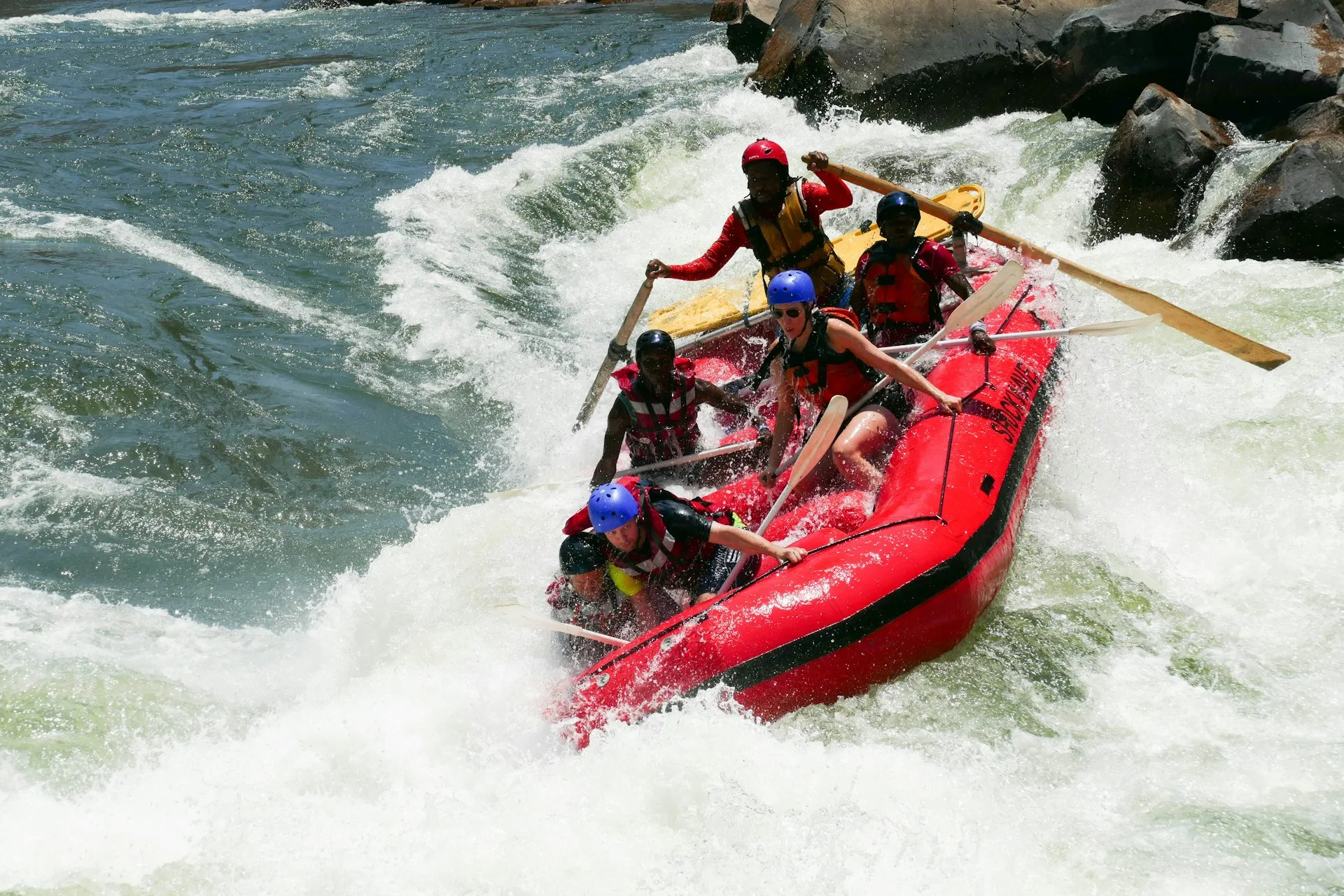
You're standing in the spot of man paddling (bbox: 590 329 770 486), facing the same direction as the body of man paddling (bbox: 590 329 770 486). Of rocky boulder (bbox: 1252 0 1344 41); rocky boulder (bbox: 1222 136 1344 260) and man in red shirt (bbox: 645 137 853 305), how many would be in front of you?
0

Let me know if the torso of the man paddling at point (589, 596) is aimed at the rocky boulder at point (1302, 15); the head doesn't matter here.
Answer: no

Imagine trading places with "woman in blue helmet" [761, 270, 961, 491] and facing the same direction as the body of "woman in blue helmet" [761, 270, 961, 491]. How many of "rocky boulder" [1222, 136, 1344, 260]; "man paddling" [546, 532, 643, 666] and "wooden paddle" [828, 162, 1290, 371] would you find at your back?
2

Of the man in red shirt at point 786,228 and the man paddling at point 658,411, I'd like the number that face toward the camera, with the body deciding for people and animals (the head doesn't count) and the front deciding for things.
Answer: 2

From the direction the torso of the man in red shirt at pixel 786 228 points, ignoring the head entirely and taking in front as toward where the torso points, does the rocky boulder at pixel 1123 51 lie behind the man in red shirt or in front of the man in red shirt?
behind

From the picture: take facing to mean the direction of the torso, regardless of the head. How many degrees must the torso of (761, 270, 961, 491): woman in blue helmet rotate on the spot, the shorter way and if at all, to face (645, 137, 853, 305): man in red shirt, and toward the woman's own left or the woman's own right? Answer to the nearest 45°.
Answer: approximately 135° to the woman's own right

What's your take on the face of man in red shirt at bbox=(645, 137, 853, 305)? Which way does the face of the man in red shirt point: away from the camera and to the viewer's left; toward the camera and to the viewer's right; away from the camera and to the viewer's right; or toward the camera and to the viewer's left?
toward the camera and to the viewer's left

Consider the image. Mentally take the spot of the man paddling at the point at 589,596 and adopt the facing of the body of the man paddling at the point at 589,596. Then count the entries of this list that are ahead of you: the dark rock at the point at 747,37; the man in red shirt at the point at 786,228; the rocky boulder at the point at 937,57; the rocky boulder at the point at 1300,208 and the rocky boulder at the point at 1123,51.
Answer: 0

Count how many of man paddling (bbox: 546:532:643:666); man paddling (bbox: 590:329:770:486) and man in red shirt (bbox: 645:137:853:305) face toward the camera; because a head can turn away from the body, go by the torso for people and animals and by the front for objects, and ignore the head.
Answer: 3

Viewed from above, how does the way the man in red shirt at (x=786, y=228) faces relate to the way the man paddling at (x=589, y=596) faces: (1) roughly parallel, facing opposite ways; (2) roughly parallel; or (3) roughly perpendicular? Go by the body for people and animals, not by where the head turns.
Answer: roughly parallel

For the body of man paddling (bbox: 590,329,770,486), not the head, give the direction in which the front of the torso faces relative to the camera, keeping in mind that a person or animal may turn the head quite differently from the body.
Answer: toward the camera

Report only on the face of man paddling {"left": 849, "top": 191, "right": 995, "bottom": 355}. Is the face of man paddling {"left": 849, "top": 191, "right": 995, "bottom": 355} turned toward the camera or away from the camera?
toward the camera

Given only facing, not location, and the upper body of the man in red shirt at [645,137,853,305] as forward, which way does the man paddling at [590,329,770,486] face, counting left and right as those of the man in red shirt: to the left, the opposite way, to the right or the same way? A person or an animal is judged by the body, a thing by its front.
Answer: the same way

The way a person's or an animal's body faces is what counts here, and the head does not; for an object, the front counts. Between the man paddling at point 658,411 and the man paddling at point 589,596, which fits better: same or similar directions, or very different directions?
same or similar directions

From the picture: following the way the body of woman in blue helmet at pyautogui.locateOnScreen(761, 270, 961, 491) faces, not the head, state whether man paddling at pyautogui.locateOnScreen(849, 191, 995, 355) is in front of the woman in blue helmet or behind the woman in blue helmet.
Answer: behind

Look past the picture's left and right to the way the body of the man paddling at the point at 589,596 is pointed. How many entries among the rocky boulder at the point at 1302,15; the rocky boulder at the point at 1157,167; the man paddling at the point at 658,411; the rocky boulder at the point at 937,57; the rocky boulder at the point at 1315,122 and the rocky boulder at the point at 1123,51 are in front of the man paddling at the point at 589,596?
0

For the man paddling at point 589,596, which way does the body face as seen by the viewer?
toward the camera

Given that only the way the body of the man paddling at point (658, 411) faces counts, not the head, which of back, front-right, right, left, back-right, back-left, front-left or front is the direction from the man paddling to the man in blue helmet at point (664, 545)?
front

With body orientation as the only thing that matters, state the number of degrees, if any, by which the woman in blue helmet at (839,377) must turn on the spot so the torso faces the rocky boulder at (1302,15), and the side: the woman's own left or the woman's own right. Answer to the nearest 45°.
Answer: approximately 180°
